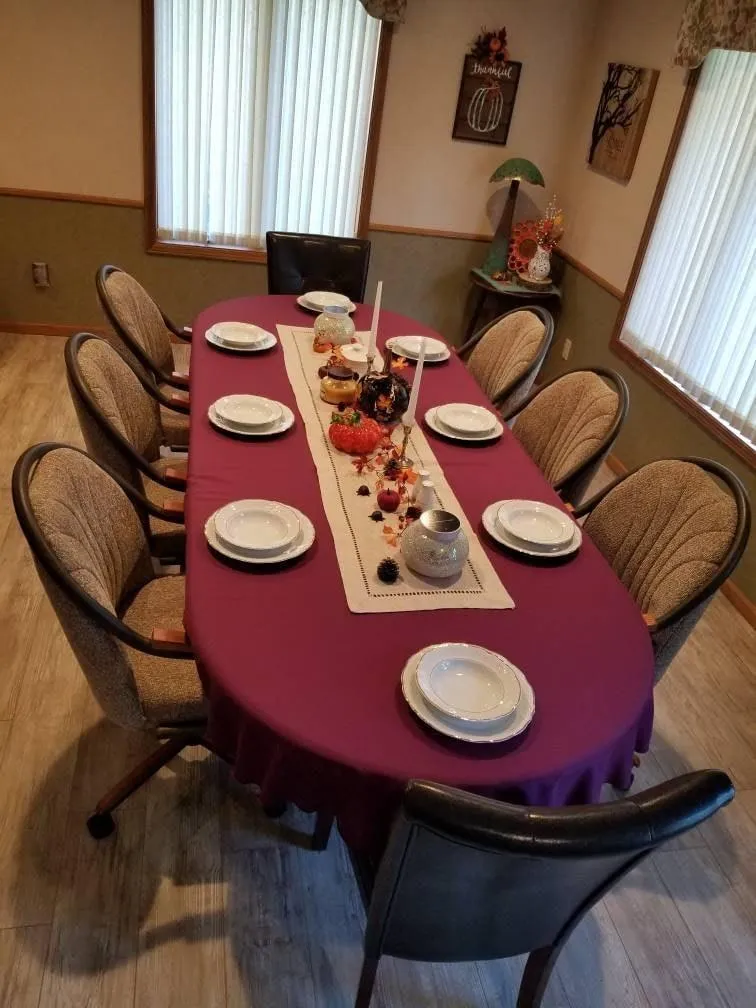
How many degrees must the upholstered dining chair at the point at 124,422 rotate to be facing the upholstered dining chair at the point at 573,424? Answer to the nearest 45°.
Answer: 0° — it already faces it

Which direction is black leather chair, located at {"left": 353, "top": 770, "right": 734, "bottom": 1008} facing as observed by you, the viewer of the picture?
facing away from the viewer

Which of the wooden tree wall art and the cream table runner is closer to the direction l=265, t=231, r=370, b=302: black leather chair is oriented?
the cream table runner

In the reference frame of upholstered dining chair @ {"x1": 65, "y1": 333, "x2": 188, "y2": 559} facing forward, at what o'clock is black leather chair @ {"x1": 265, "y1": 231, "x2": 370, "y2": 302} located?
The black leather chair is roughly at 10 o'clock from the upholstered dining chair.

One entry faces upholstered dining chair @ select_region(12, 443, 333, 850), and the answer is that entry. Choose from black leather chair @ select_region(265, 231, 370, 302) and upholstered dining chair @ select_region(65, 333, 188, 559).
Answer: the black leather chair

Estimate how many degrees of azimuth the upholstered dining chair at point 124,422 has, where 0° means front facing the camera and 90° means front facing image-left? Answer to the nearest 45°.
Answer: approximately 270°

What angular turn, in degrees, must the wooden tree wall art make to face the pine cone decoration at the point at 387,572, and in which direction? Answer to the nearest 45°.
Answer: approximately 45° to its left

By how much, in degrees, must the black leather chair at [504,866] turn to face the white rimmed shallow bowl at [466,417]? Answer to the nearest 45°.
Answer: approximately 45° to its left

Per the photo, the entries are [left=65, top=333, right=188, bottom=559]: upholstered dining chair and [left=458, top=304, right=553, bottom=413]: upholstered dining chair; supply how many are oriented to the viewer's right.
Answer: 1
